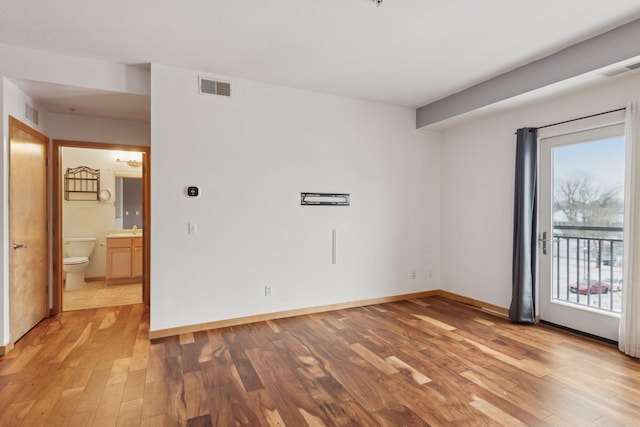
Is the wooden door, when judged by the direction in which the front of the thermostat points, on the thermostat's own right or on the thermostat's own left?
on the thermostat's own right

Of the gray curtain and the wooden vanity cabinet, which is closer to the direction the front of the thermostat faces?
the gray curtain

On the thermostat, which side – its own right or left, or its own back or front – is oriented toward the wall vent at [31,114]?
right

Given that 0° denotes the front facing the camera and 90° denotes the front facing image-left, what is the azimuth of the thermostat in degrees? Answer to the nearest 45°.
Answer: approximately 0°

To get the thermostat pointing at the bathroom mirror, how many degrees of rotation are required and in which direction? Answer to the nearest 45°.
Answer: approximately 180°

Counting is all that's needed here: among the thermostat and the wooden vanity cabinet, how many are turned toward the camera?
2

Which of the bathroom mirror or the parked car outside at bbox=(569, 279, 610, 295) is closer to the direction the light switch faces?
the parked car outside

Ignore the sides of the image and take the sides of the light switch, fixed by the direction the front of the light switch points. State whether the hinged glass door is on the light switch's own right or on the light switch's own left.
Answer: on the light switch's own left
